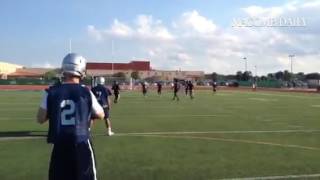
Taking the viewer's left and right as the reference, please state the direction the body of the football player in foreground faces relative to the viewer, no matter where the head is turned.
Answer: facing away from the viewer

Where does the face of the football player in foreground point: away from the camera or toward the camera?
away from the camera
